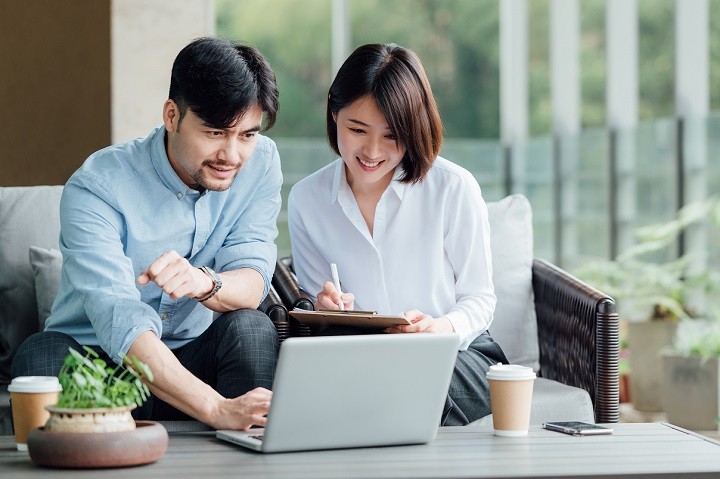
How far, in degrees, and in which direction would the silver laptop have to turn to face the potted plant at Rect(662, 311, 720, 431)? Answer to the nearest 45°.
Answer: approximately 90° to its right

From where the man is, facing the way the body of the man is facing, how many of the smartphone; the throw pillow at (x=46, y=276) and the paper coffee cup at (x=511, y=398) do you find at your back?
1

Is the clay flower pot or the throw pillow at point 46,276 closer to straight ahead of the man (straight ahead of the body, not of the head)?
the clay flower pot

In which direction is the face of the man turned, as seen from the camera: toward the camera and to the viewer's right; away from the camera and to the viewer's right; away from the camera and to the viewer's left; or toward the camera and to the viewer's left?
toward the camera and to the viewer's right

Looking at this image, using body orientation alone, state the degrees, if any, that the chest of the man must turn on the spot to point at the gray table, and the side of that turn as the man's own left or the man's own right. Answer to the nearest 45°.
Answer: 0° — they already face it

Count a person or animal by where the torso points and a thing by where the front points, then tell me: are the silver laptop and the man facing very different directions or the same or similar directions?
very different directions

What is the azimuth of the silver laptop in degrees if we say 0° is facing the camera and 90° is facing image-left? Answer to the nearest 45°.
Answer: approximately 135°

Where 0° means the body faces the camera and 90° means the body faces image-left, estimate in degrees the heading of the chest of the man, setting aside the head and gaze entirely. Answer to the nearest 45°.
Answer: approximately 315°

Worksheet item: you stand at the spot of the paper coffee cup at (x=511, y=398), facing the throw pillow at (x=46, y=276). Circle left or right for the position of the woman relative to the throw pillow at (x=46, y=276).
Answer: right

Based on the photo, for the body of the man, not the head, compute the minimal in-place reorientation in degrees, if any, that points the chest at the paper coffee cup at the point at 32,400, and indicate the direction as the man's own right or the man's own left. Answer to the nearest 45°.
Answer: approximately 90° to the man's own right
